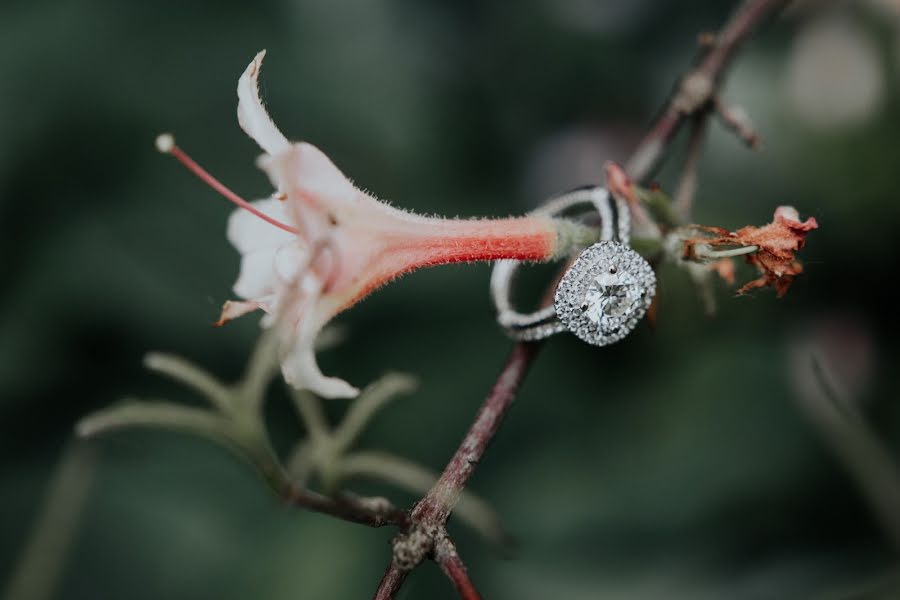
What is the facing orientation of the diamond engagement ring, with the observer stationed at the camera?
facing the viewer and to the right of the viewer
